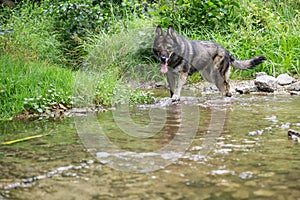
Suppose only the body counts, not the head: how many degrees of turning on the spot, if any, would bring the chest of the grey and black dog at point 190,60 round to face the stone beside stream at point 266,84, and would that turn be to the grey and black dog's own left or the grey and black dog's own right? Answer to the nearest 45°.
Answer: approximately 135° to the grey and black dog's own left

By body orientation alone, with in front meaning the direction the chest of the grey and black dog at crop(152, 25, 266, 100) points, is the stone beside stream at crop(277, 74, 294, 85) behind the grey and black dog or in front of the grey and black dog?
behind

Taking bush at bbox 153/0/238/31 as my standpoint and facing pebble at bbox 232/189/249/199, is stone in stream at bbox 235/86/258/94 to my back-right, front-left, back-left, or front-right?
front-left

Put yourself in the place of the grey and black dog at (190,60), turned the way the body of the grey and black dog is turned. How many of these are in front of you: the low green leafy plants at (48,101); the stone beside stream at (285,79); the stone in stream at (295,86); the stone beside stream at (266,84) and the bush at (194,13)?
1

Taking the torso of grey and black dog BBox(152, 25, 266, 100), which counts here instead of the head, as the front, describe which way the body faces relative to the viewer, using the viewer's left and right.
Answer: facing the viewer and to the left of the viewer

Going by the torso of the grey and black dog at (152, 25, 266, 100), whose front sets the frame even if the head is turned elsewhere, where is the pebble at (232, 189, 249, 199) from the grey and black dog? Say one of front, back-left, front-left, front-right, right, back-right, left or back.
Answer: front-left

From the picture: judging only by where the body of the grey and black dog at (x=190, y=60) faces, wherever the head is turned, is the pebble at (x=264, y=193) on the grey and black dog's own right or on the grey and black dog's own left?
on the grey and black dog's own left

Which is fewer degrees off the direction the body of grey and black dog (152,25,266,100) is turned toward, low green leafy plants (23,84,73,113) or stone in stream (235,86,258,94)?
the low green leafy plants

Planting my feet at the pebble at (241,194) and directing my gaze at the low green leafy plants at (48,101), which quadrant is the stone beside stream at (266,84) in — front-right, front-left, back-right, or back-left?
front-right

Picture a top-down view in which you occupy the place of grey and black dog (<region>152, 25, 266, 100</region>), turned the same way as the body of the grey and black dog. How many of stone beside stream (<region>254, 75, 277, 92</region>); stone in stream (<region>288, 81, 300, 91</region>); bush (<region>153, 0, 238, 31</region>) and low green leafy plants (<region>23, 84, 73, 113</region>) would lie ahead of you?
1

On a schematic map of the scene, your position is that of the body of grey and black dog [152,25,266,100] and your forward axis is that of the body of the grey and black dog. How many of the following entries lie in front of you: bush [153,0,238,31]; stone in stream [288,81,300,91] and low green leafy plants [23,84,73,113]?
1

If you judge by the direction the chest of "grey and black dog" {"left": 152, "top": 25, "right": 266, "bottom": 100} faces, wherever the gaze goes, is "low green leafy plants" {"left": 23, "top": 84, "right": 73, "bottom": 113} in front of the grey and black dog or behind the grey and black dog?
in front

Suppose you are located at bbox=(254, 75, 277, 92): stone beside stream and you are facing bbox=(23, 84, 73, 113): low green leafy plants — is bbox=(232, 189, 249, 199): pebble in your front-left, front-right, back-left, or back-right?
front-left
